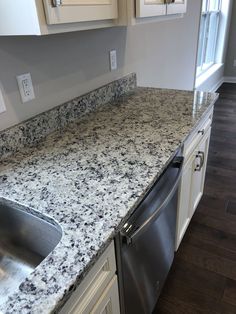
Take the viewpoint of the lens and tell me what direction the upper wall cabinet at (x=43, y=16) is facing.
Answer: facing the viewer and to the right of the viewer

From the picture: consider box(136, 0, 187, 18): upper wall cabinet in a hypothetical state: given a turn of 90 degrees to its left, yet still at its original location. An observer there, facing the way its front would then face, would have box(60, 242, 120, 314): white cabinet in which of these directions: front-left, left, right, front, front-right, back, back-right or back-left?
back-right

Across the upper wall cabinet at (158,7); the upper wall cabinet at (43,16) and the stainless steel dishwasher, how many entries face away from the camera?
0

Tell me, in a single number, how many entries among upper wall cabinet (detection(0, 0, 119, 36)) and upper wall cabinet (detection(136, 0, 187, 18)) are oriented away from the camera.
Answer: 0

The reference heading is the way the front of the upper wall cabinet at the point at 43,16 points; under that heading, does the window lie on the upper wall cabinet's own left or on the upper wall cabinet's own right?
on the upper wall cabinet's own left

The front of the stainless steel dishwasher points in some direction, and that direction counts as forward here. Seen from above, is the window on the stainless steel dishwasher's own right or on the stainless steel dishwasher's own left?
on the stainless steel dishwasher's own left
